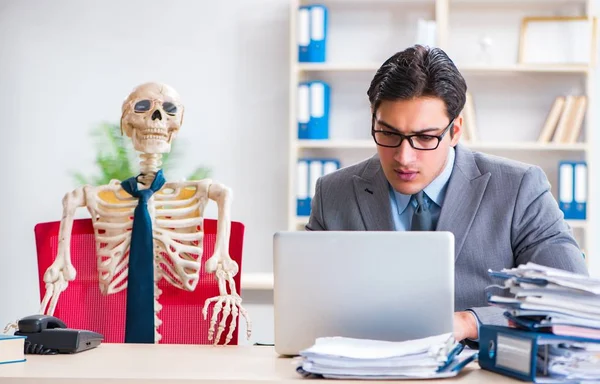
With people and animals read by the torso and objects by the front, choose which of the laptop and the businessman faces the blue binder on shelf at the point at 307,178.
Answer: the laptop

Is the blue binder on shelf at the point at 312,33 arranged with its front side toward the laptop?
yes

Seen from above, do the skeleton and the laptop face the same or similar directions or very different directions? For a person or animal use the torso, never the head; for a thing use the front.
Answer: very different directions

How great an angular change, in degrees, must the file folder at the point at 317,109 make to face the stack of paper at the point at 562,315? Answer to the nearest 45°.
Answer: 0° — it already faces it

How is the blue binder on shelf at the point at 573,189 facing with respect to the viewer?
toward the camera

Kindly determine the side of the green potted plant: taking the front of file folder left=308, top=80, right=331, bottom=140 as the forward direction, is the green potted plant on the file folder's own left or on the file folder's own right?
on the file folder's own right

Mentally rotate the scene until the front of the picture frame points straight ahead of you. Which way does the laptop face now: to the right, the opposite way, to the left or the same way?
the opposite way

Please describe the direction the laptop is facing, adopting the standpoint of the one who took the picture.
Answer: facing away from the viewer

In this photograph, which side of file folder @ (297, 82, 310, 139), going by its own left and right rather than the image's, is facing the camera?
front

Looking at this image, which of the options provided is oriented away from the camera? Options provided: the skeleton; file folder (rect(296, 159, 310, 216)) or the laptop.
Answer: the laptop

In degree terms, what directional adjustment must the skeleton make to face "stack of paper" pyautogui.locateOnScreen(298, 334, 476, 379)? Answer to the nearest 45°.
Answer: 0° — it already faces it

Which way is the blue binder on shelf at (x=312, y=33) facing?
toward the camera

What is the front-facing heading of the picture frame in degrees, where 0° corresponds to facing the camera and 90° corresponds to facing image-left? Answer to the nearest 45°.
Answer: approximately 0°

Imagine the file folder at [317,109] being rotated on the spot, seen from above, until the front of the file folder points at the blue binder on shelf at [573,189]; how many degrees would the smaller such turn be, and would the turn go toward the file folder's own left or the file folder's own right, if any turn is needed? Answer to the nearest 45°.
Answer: approximately 90° to the file folder's own left
